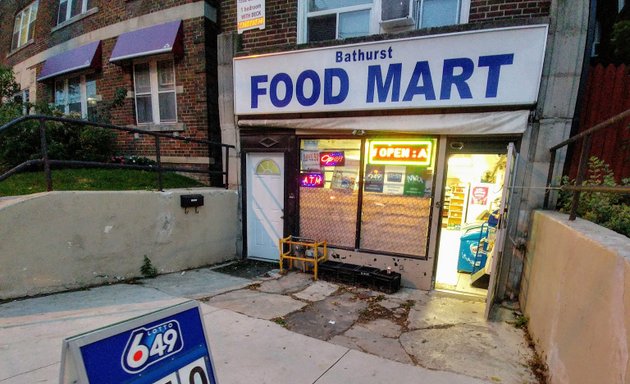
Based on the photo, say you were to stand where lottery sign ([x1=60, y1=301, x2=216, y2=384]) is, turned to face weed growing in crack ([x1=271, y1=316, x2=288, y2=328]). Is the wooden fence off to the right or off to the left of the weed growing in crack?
right

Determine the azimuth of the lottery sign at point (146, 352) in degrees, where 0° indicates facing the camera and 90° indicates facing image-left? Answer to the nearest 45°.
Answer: approximately 315°

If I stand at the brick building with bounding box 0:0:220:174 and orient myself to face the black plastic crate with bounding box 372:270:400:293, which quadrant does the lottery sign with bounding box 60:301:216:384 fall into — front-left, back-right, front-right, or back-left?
front-right

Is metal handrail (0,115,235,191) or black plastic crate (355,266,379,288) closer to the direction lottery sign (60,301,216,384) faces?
the black plastic crate

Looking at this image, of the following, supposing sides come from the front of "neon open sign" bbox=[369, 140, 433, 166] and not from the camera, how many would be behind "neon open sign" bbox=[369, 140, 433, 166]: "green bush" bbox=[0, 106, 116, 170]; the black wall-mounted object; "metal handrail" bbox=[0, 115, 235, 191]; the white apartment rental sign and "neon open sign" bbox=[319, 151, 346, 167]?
0

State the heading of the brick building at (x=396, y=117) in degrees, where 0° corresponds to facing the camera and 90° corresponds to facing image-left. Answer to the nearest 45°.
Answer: approximately 45°

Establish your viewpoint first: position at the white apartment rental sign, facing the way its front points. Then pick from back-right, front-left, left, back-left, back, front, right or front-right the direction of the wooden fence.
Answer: left

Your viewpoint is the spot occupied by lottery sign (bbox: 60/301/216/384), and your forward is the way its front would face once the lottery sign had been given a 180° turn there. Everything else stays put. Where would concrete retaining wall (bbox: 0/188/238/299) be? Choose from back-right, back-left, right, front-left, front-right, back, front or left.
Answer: front-right

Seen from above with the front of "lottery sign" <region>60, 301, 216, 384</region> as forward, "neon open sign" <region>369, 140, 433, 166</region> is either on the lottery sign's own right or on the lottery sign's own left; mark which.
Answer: on the lottery sign's own left

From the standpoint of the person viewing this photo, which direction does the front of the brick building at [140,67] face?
facing the viewer and to the left of the viewer

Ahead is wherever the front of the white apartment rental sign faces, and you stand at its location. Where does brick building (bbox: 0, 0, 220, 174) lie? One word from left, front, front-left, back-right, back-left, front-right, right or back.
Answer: right

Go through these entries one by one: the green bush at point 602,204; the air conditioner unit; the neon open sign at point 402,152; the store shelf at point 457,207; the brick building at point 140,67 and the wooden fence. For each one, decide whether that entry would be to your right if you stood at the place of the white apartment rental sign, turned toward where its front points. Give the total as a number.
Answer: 1
